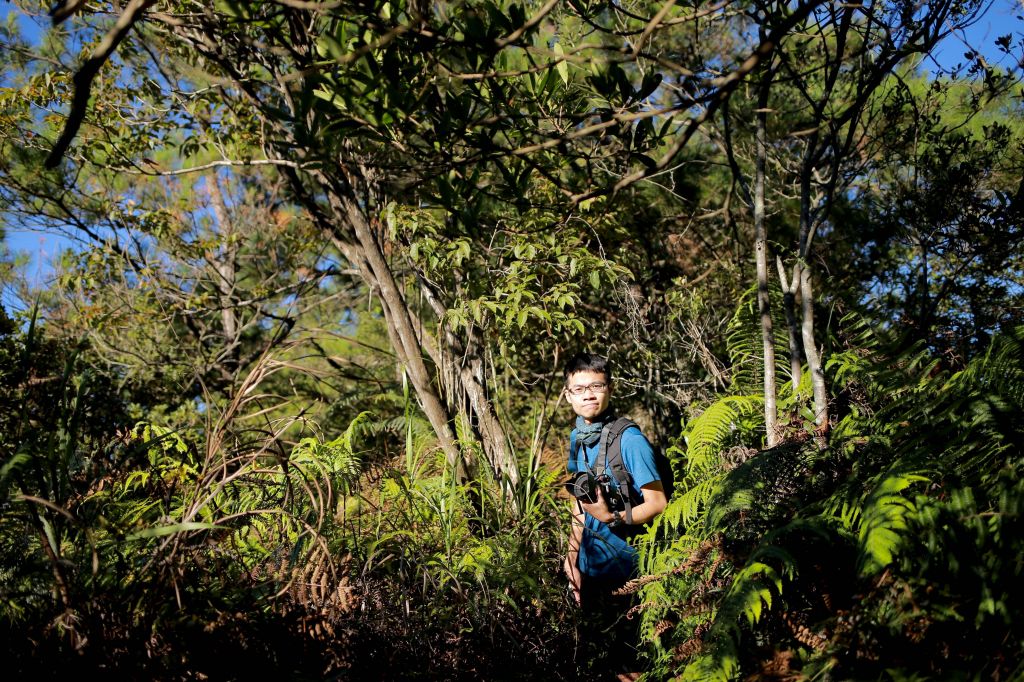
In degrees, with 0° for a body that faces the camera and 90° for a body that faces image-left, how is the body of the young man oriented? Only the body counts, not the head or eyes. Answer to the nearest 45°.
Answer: approximately 45°
